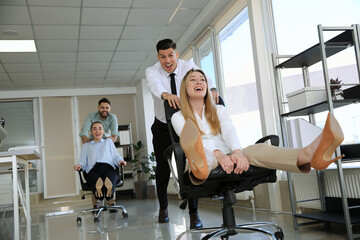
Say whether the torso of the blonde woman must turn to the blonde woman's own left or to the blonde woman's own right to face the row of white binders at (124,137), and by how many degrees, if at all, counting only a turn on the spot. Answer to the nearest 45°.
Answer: approximately 180°

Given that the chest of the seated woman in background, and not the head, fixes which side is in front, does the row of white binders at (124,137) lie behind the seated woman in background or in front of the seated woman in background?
behind

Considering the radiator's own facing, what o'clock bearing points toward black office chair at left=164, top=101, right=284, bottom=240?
The black office chair is roughly at 11 o'clock from the radiator.

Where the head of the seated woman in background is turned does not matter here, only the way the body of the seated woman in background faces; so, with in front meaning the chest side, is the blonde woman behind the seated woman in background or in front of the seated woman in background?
in front

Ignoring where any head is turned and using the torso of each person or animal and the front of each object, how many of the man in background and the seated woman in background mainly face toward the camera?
2

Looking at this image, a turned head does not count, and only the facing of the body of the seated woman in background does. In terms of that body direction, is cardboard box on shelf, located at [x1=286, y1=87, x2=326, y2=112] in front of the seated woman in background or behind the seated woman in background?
in front

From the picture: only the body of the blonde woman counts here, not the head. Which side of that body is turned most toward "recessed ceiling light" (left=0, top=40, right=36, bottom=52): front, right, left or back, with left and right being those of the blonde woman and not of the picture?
back

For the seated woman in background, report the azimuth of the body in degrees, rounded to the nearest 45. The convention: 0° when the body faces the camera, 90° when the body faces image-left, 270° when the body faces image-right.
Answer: approximately 0°

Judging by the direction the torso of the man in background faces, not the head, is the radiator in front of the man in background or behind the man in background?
in front

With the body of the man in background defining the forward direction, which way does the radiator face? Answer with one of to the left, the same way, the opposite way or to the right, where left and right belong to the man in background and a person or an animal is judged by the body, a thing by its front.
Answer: to the right
